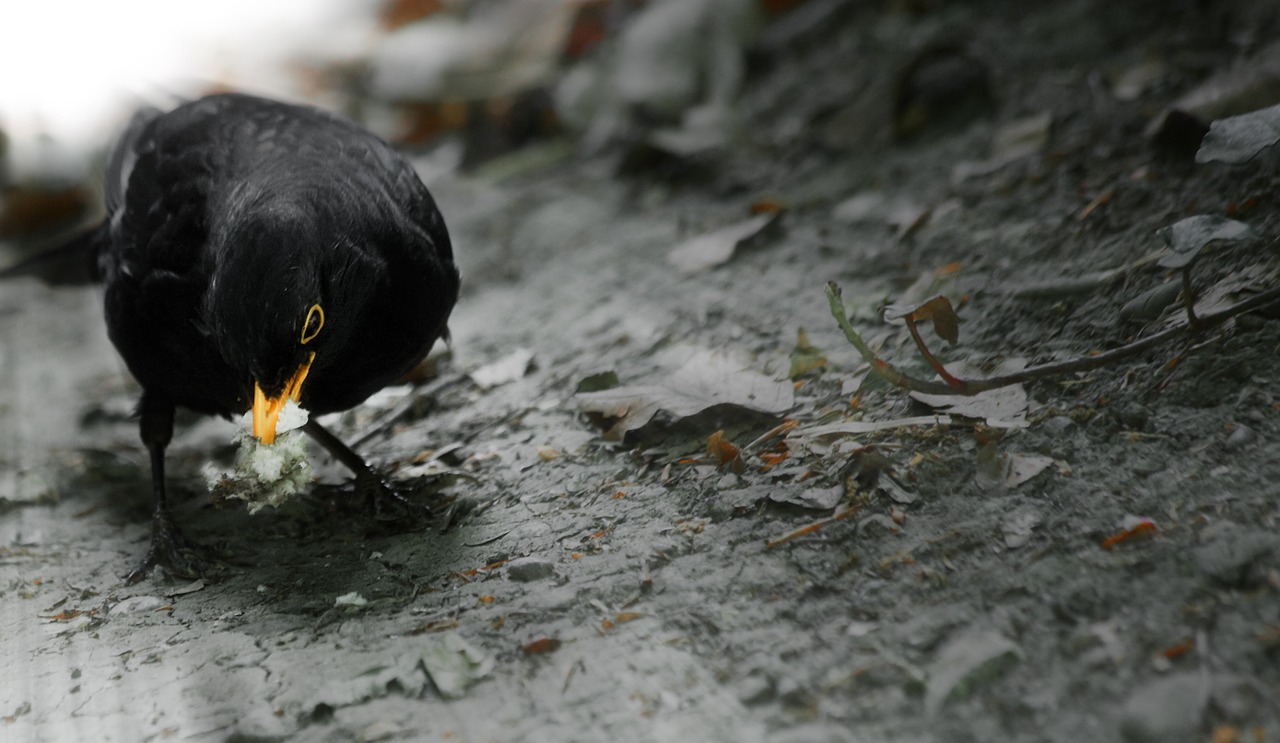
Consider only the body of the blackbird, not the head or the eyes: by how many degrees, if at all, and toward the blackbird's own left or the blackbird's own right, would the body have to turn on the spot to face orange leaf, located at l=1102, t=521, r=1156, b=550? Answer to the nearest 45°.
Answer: approximately 45° to the blackbird's own left

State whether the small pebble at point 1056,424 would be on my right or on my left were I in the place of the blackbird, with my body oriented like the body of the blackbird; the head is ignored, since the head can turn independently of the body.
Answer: on my left

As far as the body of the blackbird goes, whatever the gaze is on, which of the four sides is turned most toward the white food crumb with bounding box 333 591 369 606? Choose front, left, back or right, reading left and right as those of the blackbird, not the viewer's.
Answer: front

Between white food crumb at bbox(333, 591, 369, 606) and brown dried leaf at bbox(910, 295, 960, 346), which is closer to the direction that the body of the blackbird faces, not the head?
the white food crumb

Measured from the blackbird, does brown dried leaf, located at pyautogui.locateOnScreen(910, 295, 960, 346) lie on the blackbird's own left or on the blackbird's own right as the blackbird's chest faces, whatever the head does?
on the blackbird's own left

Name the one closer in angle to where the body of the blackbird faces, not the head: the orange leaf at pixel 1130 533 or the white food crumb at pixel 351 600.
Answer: the white food crumb

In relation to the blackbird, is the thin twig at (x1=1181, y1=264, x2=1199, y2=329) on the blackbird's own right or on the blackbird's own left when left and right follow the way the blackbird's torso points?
on the blackbird's own left

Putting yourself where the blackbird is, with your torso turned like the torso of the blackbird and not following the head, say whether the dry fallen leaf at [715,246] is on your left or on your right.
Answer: on your left

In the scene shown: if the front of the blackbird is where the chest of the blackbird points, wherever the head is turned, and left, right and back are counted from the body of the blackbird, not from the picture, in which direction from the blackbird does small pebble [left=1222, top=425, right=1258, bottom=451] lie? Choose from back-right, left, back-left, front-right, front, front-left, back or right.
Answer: front-left

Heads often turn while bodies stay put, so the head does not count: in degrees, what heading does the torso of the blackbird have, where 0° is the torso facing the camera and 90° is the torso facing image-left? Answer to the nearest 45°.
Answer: approximately 0°

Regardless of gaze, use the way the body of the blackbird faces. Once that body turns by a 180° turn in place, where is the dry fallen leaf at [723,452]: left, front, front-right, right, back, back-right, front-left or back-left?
back-right

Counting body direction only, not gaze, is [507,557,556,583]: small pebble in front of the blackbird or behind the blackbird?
in front

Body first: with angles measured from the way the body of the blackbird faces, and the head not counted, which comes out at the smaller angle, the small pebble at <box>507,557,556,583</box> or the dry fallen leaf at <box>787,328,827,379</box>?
the small pebble

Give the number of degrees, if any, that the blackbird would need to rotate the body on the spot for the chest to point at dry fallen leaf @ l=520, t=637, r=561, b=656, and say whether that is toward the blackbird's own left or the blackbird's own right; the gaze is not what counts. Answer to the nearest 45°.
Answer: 0° — it already faces it
